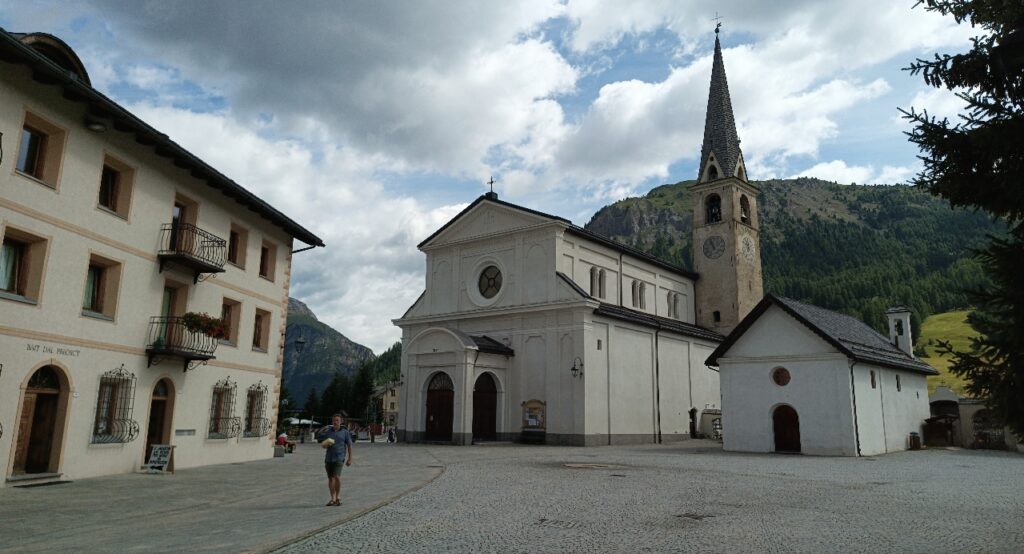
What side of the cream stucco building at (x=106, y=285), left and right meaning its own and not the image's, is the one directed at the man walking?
front

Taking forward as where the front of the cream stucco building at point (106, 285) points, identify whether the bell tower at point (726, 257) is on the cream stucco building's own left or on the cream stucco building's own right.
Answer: on the cream stucco building's own left

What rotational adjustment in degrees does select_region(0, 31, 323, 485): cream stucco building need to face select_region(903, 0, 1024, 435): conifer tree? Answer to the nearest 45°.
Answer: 0° — it already faces it

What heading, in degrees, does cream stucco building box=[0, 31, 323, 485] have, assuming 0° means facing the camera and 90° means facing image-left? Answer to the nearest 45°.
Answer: approximately 315°
